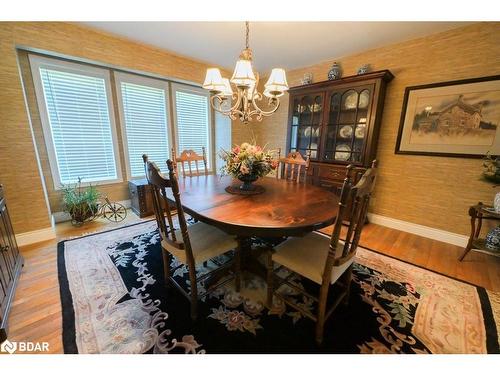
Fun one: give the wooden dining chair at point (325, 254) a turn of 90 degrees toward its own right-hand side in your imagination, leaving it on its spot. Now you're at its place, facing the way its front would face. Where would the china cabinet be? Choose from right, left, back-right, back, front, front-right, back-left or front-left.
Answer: front-left

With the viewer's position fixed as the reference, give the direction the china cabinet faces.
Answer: facing the viewer and to the left of the viewer

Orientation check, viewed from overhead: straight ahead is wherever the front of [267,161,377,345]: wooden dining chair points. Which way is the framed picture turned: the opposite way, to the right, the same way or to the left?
to the left

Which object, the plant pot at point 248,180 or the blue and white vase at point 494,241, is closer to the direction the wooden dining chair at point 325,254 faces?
the plant pot

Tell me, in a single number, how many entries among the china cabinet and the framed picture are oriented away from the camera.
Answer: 0

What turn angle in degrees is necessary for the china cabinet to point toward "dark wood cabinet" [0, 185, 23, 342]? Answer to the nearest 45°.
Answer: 0° — it already faces it

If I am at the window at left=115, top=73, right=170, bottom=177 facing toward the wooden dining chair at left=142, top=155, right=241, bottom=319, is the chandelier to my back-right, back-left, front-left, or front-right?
front-left

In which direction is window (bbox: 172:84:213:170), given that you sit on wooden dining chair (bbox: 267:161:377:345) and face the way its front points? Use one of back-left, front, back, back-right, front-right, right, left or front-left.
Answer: front

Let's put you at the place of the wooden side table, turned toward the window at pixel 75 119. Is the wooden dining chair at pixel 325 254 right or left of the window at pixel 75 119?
left

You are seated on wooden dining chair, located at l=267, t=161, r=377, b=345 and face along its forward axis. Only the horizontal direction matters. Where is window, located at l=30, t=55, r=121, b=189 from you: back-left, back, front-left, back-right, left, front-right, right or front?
front-left

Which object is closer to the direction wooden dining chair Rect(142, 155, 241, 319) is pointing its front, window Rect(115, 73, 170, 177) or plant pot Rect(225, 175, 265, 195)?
the plant pot

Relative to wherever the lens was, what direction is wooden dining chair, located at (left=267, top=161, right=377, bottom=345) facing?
facing away from the viewer and to the left of the viewer

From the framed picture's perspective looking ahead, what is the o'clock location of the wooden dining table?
The wooden dining table is roughly at 11 o'clock from the framed picture.

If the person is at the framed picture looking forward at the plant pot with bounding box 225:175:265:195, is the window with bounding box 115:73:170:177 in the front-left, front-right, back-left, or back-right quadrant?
front-right

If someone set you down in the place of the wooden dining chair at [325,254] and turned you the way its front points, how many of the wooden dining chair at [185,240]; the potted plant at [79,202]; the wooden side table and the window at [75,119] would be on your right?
1

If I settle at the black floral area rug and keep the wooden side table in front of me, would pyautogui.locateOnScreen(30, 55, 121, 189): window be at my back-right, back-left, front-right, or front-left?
back-left

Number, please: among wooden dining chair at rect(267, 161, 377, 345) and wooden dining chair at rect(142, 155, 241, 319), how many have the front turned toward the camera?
0

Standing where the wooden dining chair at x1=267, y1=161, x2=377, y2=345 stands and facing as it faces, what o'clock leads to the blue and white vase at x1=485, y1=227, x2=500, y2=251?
The blue and white vase is roughly at 3 o'clock from the wooden dining chair.

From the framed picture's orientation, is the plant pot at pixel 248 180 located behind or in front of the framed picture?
in front

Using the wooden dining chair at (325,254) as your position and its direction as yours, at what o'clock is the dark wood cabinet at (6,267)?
The dark wood cabinet is roughly at 10 o'clock from the wooden dining chair.

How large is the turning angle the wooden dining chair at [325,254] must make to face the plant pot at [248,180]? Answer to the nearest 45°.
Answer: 0° — it already faces it

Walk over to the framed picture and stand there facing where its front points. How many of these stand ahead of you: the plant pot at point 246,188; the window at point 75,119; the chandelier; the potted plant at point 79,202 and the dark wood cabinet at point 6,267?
5
